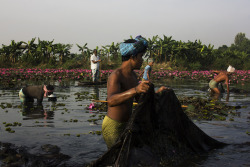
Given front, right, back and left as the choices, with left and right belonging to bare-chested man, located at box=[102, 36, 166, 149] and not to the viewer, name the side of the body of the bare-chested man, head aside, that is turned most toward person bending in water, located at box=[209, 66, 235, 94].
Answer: left
